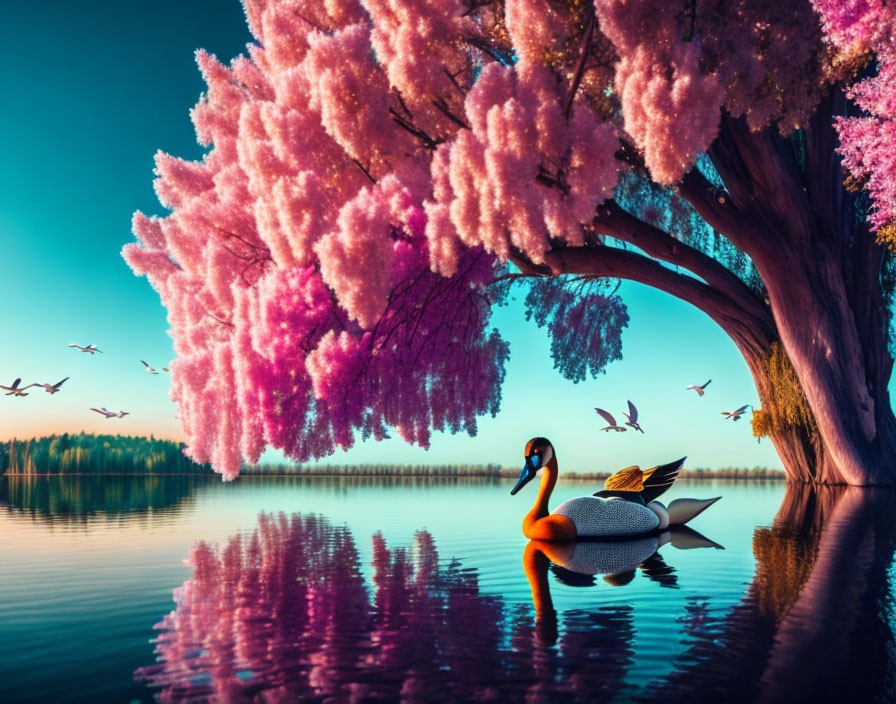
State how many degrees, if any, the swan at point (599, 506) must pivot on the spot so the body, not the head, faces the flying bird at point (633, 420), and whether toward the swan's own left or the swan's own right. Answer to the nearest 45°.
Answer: approximately 90° to the swan's own right

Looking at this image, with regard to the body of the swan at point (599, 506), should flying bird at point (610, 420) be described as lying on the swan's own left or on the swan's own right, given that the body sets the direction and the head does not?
on the swan's own right

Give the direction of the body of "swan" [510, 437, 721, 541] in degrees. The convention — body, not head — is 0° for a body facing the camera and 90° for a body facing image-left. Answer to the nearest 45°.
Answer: approximately 90°
